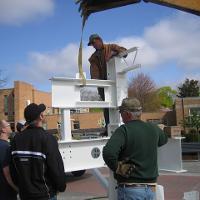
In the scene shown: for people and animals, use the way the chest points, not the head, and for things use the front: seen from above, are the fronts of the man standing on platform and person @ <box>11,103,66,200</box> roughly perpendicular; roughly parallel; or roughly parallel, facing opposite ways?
roughly parallel, facing opposite ways

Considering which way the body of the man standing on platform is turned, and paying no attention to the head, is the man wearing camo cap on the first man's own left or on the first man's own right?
on the first man's own left

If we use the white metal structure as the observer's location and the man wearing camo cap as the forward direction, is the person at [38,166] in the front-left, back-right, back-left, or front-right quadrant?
front-right

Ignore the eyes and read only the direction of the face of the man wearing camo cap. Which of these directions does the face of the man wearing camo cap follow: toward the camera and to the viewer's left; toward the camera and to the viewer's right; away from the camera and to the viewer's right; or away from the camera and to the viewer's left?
away from the camera and to the viewer's left

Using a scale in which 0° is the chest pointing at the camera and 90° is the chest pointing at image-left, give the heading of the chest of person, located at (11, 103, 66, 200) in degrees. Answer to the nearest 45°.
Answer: approximately 225°

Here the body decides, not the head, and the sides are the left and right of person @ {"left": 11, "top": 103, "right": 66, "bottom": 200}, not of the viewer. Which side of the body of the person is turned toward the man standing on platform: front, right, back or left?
front

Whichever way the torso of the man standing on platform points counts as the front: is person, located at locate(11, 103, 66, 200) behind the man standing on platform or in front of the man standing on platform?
in front
